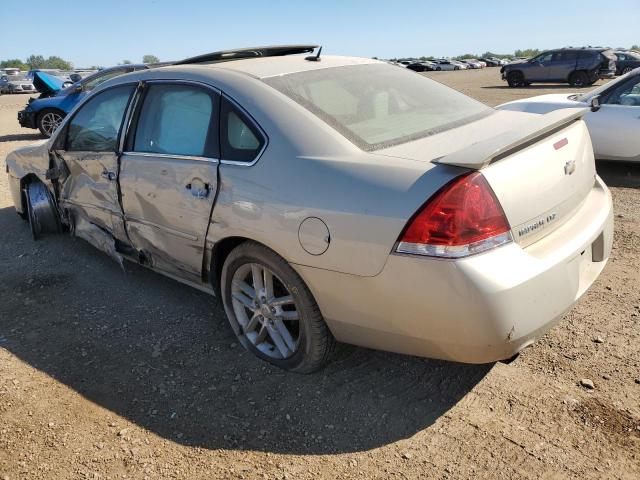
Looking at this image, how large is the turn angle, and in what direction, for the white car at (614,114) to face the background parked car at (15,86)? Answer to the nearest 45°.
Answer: approximately 45° to its right

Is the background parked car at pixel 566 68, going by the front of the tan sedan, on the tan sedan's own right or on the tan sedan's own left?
on the tan sedan's own right

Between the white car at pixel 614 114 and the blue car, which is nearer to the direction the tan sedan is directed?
the blue car

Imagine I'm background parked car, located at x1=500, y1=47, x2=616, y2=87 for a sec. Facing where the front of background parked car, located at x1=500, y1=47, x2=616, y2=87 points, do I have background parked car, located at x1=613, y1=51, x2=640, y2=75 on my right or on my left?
on my right

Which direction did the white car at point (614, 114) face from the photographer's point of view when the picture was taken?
facing to the left of the viewer

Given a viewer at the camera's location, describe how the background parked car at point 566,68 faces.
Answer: facing away from the viewer and to the left of the viewer

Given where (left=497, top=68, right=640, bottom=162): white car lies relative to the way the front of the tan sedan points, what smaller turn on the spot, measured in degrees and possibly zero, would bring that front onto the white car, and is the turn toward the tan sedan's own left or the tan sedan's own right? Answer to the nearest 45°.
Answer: approximately 90° to the tan sedan's own right

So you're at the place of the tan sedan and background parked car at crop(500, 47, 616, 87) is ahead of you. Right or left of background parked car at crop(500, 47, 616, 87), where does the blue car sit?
left

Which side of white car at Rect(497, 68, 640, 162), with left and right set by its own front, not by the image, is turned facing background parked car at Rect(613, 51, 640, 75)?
right

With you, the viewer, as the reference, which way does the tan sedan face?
facing away from the viewer and to the left of the viewer

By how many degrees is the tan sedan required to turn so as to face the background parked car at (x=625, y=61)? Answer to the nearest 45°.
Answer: approximately 90° to its right
